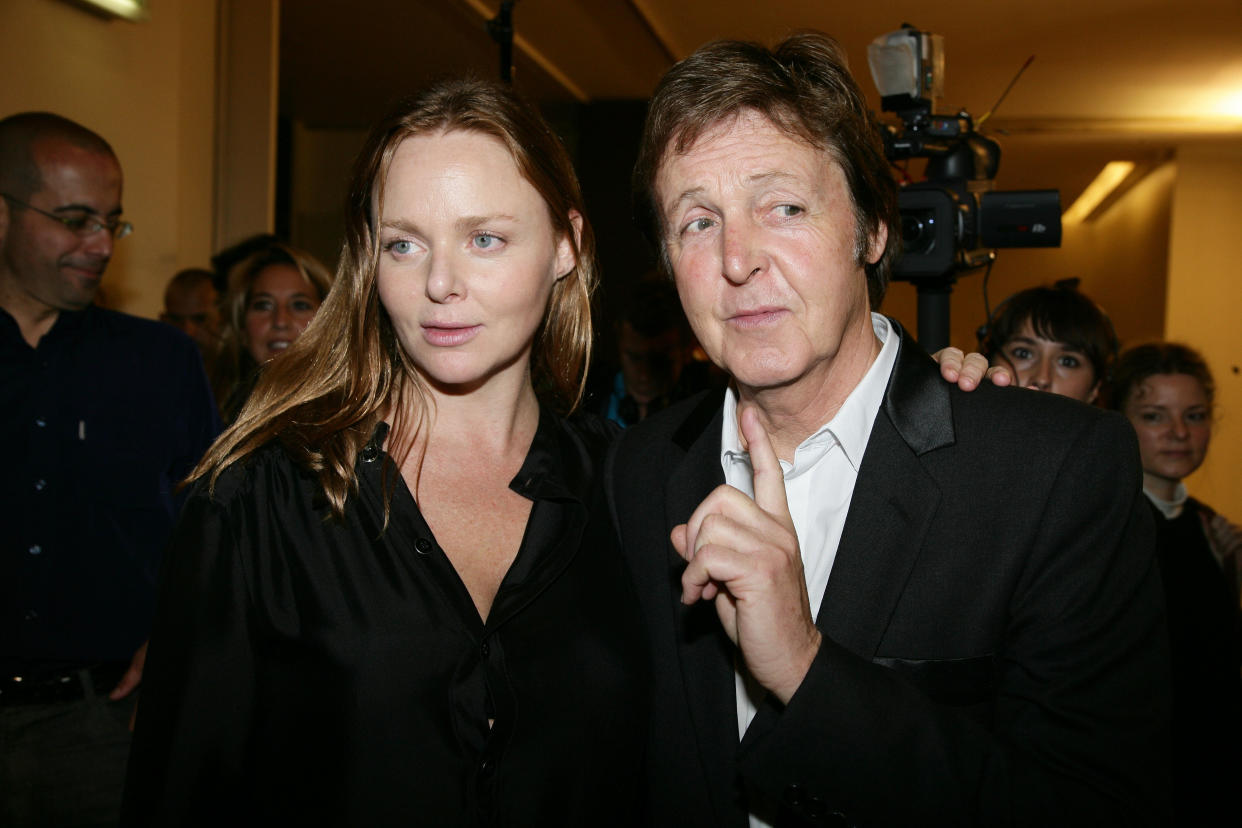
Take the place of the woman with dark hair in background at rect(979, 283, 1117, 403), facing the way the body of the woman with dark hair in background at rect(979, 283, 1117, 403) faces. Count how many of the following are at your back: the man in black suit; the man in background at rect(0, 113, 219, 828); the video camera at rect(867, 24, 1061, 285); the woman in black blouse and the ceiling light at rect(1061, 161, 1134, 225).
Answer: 1

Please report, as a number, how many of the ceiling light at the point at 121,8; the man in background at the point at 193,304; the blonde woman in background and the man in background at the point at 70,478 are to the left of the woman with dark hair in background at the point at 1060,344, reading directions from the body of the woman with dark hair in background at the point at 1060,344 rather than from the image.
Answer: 0

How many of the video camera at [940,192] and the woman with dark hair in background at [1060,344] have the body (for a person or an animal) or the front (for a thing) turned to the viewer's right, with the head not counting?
0

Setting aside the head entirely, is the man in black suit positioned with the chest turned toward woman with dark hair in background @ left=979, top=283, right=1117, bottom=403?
no

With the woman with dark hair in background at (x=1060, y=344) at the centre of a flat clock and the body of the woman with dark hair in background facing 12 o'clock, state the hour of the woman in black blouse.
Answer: The woman in black blouse is roughly at 1 o'clock from the woman with dark hair in background.

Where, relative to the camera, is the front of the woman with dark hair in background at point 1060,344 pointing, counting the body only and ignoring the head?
toward the camera

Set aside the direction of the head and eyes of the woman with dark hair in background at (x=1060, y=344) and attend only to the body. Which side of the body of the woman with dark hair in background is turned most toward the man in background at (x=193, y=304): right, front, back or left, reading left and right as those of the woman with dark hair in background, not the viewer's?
right

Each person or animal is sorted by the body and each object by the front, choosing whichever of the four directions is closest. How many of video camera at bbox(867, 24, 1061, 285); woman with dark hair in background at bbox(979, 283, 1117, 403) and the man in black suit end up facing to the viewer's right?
0

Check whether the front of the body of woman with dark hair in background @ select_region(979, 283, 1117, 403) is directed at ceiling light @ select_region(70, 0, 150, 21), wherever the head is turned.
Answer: no

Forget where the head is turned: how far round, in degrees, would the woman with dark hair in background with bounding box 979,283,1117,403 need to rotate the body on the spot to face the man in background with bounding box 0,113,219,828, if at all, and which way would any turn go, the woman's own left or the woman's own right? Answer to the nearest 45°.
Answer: approximately 45° to the woman's own right

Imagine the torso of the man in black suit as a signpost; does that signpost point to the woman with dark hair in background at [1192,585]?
no

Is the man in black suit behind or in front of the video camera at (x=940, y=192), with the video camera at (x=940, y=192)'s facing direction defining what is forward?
in front

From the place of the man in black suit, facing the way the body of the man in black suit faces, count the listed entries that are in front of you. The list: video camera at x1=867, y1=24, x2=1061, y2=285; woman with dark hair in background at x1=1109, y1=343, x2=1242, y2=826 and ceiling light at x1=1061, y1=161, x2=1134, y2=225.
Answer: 0

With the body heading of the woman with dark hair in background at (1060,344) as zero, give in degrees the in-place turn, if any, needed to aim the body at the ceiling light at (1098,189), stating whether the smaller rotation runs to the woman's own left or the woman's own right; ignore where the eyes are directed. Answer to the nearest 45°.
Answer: approximately 180°

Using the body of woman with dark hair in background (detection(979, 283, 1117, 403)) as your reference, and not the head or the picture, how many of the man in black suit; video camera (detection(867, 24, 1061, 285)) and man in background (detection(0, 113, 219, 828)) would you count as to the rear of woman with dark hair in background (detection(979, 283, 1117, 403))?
0
